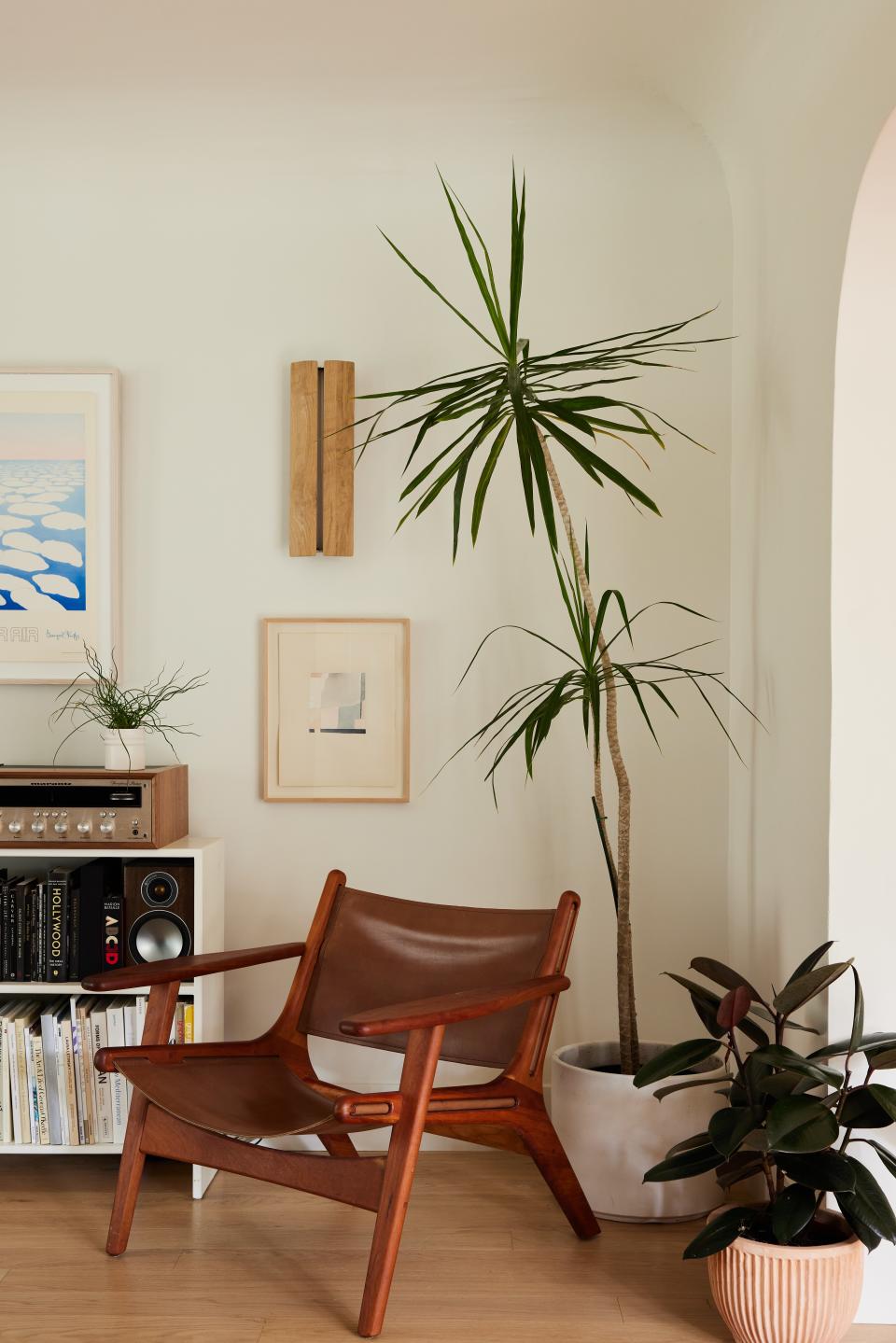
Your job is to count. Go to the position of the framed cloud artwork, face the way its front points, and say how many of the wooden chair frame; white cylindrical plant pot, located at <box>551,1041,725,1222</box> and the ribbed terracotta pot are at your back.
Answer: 0

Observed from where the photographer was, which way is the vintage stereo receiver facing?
facing the viewer

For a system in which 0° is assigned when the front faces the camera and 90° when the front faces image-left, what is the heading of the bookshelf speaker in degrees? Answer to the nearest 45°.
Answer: approximately 0°

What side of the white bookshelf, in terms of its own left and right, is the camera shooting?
front

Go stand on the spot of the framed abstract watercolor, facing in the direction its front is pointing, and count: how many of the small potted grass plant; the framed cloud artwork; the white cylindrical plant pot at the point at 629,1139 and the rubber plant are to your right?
2

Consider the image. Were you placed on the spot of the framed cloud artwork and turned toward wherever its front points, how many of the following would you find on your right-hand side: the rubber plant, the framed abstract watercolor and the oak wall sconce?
0
